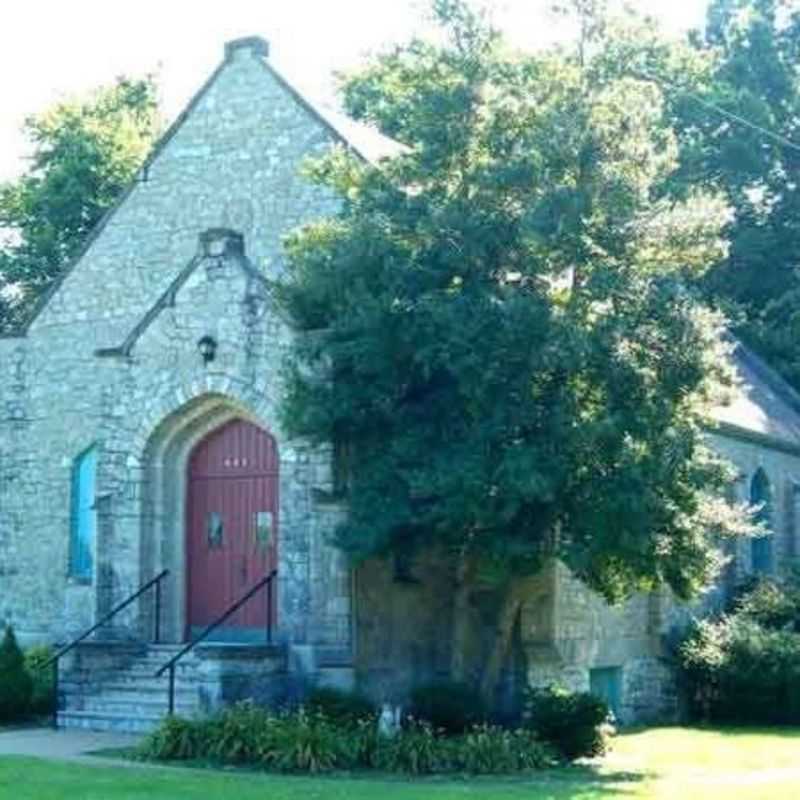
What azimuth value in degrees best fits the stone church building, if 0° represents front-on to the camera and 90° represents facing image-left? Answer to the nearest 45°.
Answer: approximately 45°

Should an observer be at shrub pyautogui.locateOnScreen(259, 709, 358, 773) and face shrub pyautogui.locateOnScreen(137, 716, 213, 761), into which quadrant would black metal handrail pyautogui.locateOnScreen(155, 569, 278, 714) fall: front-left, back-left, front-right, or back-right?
front-right

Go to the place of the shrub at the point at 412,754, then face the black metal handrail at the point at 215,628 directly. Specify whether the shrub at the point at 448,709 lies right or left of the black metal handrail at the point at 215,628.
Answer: right

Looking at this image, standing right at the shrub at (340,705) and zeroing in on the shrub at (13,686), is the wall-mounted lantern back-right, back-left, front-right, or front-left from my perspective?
front-right
